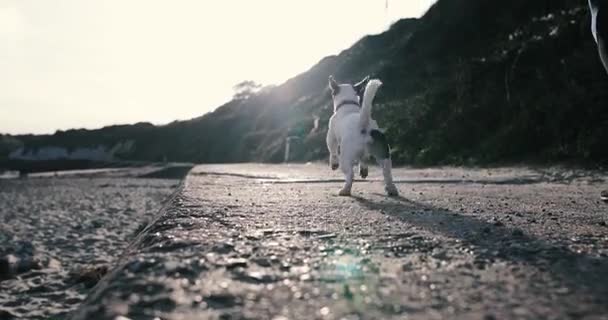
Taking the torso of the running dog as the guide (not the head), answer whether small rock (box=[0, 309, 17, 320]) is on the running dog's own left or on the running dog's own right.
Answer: on the running dog's own left

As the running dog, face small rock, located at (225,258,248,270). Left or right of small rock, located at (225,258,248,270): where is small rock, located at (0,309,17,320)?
right

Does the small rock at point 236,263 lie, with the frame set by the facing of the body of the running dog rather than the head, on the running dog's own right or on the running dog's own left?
on the running dog's own left

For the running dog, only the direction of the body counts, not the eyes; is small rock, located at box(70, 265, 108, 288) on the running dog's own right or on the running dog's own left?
on the running dog's own left

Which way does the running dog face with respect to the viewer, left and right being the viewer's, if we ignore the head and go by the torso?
facing away from the viewer and to the left of the viewer
